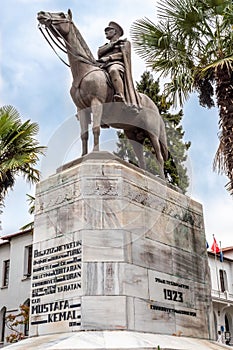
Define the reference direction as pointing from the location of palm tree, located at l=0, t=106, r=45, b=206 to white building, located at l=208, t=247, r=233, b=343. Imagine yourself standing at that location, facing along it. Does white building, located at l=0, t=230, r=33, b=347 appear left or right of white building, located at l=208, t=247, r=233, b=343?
left

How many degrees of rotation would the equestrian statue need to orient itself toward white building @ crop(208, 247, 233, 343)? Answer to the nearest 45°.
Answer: approximately 135° to its right

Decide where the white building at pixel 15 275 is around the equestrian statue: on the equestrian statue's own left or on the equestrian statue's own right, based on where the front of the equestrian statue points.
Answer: on the equestrian statue's own right

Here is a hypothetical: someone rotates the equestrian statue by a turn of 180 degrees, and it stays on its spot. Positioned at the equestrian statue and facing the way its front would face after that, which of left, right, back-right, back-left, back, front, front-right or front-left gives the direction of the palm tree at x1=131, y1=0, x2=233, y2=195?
front
